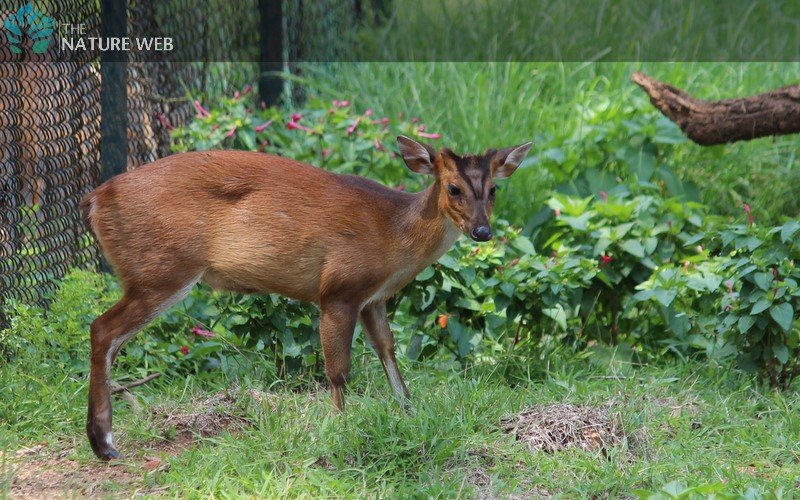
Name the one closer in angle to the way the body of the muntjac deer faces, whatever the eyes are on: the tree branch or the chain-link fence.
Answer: the tree branch

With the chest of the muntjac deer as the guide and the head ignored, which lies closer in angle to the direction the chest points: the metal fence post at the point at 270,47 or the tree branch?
the tree branch

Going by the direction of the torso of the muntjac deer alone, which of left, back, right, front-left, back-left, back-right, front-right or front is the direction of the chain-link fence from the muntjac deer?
back-left

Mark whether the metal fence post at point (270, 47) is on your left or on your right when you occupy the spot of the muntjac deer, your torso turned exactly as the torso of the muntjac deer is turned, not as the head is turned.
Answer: on your left

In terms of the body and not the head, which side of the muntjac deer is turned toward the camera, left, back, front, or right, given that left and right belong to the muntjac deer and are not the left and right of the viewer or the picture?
right

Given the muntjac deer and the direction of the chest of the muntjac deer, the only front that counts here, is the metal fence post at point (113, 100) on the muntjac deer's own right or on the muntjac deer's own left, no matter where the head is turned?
on the muntjac deer's own left

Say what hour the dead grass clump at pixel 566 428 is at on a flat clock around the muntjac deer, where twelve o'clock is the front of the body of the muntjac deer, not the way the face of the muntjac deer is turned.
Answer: The dead grass clump is roughly at 1 o'clock from the muntjac deer.
